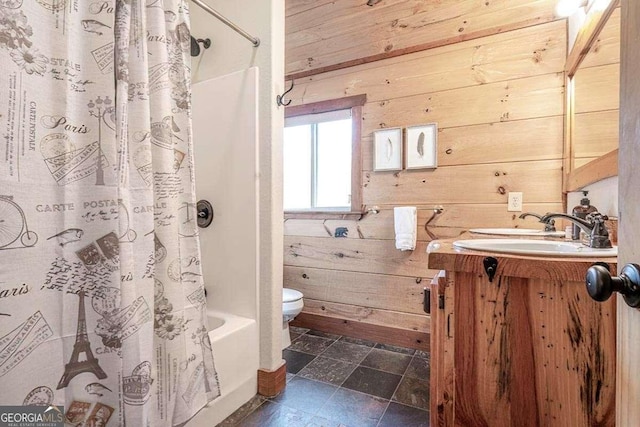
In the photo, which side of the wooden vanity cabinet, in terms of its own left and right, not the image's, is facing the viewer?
left

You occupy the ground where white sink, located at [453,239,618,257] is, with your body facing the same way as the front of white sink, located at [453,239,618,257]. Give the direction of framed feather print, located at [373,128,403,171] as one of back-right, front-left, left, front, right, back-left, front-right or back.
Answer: front-right

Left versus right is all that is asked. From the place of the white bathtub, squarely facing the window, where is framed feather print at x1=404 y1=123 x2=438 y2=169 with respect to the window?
right

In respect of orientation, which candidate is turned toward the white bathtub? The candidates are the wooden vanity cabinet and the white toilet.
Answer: the wooden vanity cabinet

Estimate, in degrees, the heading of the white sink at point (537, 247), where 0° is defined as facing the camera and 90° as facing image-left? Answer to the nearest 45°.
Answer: approximately 90°

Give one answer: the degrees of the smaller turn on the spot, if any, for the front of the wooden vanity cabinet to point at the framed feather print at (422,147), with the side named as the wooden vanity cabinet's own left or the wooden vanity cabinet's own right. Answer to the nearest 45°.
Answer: approximately 45° to the wooden vanity cabinet's own right

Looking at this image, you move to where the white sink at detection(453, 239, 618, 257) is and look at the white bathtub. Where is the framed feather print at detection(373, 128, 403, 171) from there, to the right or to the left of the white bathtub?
right

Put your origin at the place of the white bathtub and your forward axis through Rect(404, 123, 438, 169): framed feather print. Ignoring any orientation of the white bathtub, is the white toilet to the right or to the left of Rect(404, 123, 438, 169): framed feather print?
left
